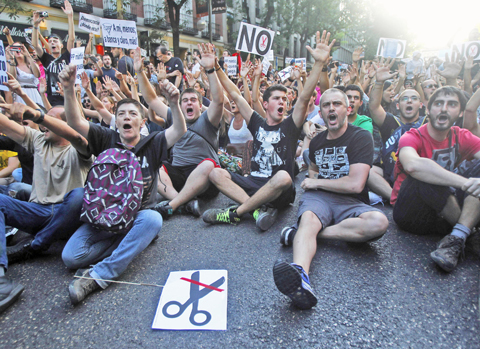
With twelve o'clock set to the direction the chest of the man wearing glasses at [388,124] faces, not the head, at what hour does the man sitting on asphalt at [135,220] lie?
The man sitting on asphalt is roughly at 1 o'clock from the man wearing glasses.

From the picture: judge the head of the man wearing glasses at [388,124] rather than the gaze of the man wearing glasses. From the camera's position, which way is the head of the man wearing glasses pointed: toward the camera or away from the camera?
toward the camera

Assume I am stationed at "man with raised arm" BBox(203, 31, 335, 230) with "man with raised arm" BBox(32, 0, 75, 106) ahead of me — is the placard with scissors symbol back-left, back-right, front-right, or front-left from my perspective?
back-left

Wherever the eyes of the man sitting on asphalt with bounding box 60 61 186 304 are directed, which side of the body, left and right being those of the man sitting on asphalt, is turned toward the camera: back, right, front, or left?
front

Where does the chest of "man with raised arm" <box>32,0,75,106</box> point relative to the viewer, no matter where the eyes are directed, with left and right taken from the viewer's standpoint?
facing the viewer

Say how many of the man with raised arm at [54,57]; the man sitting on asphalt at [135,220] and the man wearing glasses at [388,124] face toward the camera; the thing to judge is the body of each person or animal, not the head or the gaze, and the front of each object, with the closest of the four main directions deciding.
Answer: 3

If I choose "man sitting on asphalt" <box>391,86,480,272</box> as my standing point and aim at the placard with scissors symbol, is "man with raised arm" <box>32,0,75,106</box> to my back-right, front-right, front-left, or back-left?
front-right

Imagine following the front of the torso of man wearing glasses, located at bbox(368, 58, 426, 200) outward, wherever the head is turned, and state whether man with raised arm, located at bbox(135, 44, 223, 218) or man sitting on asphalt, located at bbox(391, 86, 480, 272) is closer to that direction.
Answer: the man sitting on asphalt

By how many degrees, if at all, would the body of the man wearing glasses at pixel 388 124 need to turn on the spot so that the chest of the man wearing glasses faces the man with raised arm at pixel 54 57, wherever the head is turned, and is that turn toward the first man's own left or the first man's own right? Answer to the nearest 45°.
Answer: approximately 90° to the first man's own right

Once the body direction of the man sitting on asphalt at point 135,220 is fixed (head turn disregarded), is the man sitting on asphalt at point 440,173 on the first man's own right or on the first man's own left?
on the first man's own left

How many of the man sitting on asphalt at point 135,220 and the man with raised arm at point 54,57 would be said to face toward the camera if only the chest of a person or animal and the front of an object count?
2

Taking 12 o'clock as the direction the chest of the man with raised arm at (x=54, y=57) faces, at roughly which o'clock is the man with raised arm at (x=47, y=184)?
the man with raised arm at (x=47, y=184) is roughly at 12 o'clock from the man with raised arm at (x=54, y=57).
